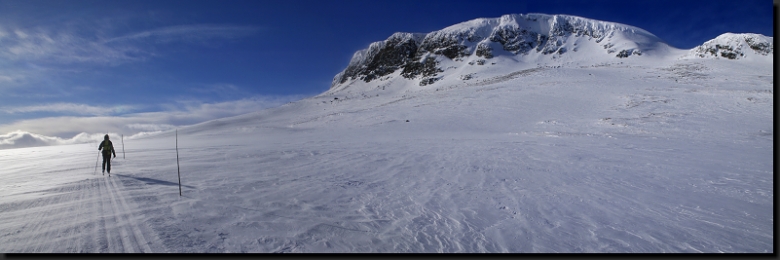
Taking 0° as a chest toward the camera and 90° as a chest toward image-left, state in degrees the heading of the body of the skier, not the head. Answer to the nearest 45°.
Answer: approximately 180°
